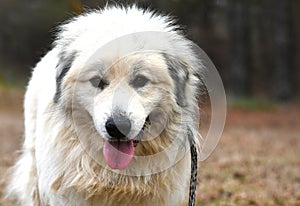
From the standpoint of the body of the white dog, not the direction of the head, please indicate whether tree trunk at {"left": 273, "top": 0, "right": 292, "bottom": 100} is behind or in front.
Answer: behind

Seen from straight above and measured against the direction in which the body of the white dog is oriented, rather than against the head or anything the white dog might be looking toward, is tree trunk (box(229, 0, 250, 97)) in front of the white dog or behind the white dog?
behind

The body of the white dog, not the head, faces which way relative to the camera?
toward the camera
